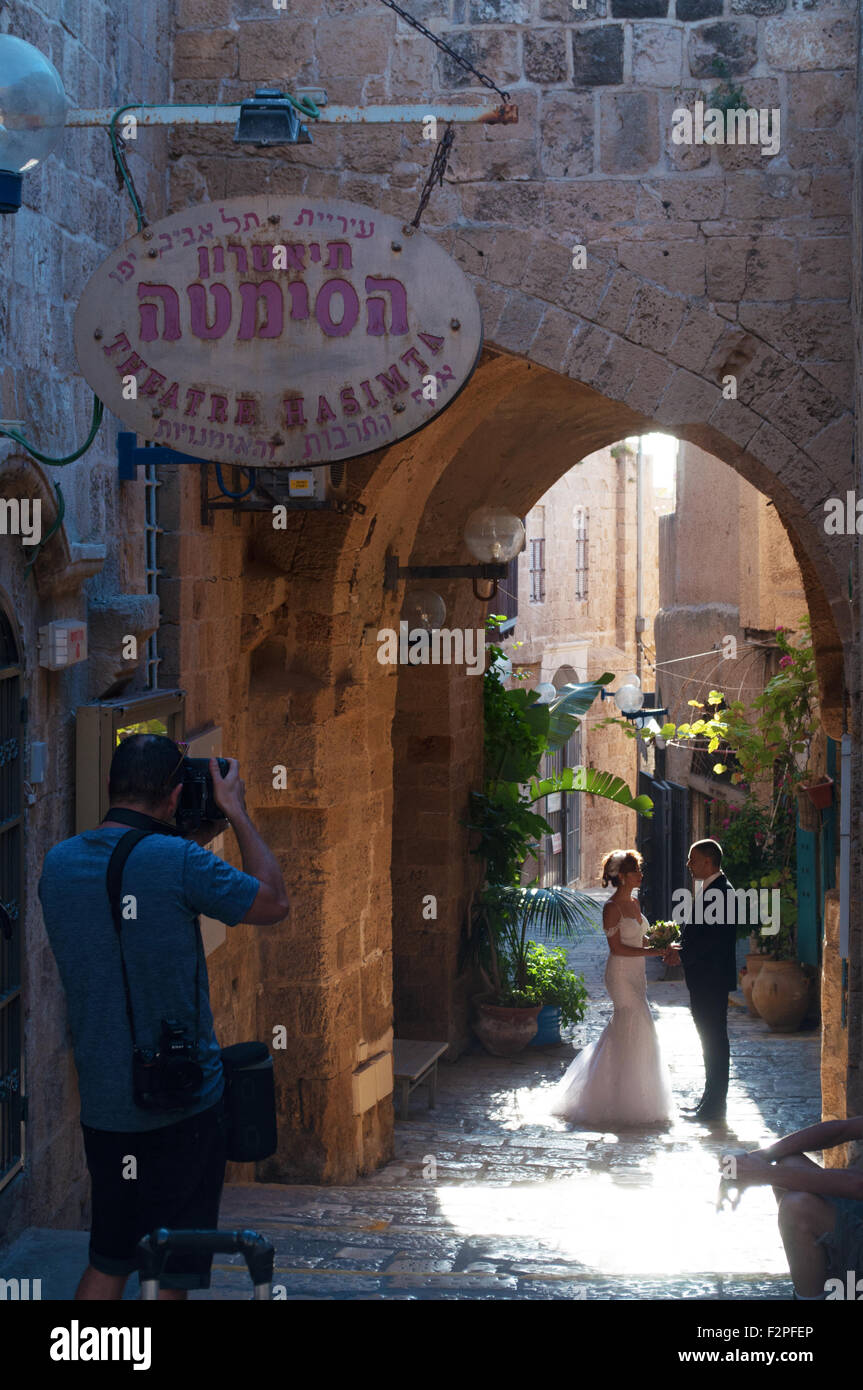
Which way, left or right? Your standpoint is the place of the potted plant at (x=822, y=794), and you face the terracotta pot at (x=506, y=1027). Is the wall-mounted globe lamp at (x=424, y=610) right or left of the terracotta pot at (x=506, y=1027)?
left

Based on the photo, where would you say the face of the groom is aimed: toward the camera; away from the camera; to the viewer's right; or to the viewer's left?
to the viewer's left

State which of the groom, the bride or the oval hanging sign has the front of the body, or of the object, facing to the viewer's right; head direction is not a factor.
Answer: the bride

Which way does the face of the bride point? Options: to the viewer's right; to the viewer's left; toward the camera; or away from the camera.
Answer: to the viewer's right

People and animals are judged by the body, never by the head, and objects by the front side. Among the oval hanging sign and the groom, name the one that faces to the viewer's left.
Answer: the groom

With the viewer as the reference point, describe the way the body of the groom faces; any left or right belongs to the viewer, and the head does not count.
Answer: facing to the left of the viewer

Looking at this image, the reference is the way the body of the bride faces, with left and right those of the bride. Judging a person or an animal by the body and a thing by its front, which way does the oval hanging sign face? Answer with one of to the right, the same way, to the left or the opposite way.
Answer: to the right

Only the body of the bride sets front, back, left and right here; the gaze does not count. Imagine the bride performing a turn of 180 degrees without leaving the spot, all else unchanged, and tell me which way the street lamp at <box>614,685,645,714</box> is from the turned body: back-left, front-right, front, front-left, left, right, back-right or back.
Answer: right

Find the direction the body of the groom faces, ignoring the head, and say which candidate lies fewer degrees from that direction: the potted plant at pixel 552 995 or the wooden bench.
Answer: the wooden bench

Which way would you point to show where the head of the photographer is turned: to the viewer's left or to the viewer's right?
to the viewer's right

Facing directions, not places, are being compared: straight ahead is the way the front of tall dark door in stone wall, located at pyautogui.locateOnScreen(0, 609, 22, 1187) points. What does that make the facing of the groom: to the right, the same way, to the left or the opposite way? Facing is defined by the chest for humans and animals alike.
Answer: the opposite way

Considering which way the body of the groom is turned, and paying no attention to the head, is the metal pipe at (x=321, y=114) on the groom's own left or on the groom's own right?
on the groom's own left

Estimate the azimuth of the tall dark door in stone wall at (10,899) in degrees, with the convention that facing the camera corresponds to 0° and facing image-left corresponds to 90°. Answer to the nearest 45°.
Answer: approximately 270°

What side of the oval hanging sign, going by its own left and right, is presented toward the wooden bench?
back
